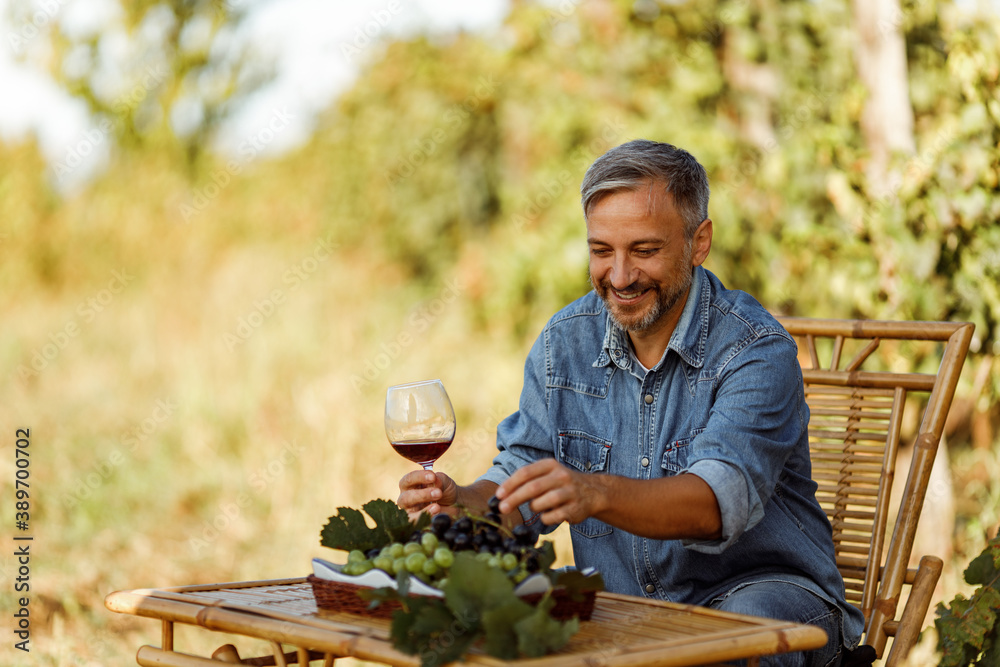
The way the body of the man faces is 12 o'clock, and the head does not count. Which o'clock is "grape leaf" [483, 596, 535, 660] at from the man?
The grape leaf is roughly at 11 o'clock from the man.

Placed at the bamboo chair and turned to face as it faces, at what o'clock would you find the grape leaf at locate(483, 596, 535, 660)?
The grape leaf is roughly at 11 o'clock from the bamboo chair.

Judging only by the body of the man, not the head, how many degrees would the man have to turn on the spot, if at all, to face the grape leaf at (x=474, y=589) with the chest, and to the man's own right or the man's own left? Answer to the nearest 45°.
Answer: approximately 45° to the man's own left

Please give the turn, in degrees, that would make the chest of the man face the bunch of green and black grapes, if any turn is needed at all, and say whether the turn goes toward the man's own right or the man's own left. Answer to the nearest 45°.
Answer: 0° — they already face it
